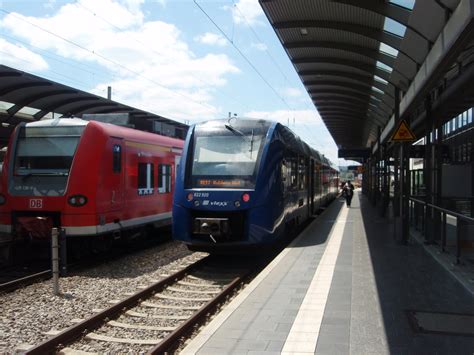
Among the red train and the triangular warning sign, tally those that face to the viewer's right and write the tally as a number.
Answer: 0

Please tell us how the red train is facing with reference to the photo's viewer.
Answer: facing the viewer and to the left of the viewer

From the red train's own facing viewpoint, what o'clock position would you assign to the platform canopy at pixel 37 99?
The platform canopy is roughly at 4 o'clock from the red train.

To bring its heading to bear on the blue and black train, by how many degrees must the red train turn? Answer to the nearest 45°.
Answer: approximately 90° to its left

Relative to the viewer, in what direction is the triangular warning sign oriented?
toward the camera

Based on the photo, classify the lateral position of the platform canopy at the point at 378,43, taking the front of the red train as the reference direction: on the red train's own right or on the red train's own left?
on the red train's own left

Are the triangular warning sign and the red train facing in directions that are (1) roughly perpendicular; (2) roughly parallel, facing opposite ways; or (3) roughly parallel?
roughly parallel

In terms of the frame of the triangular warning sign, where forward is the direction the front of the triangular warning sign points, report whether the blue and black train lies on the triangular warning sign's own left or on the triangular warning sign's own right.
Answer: on the triangular warning sign's own right

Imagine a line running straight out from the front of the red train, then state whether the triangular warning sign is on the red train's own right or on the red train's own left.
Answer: on the red train's own left

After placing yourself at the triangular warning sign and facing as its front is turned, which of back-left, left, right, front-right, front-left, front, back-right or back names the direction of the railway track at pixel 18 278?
front-right
